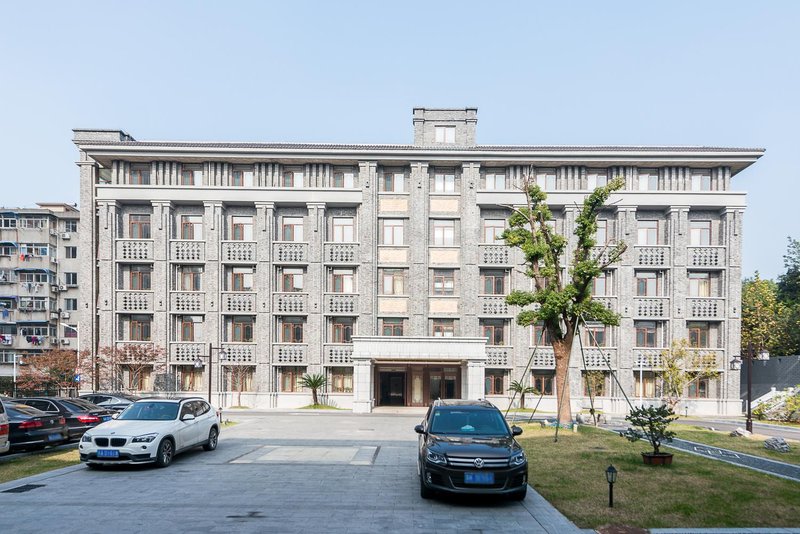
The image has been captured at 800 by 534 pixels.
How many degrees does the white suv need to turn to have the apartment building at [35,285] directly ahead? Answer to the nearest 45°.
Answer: approximately 135° to its right

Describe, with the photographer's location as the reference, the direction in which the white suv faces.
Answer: facing the viewer and to the left of the viewer

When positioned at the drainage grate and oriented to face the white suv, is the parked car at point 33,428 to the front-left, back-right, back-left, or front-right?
front-left

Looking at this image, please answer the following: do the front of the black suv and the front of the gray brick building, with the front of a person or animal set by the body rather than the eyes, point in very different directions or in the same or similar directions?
same or similar directions

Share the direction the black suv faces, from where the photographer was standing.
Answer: facing the viewer

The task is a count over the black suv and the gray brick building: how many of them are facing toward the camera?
2

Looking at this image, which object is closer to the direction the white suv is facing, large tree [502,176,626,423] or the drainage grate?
the drainage grate

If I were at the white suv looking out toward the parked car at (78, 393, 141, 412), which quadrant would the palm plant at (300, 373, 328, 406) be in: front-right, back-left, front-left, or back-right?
front-right

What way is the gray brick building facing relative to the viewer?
toward the camera
